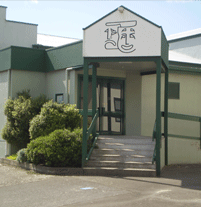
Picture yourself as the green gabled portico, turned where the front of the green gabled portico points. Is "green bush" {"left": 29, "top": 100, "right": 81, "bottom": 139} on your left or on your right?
on your right

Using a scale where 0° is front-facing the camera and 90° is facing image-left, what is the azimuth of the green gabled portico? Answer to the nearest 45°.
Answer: approximately 0°

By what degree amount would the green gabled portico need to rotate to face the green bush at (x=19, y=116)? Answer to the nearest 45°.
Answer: approximately 135° to its right
